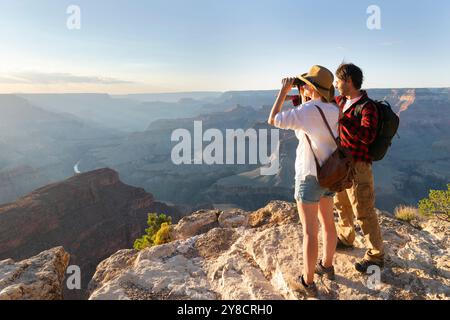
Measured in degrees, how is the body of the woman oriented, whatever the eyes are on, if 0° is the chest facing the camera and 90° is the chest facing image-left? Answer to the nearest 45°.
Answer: approximately 135°

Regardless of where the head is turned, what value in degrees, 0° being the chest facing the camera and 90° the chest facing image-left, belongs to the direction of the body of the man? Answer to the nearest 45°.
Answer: approximately 45°

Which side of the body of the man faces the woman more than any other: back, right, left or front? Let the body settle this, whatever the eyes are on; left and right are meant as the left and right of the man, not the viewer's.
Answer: front

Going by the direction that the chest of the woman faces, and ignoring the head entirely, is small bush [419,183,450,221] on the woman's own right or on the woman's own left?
on the woman's own right

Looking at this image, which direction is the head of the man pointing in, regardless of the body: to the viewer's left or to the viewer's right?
to the viewer's left

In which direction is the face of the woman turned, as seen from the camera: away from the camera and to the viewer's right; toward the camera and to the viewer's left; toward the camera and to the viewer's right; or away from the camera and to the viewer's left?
away from the camera and to the viewer's left

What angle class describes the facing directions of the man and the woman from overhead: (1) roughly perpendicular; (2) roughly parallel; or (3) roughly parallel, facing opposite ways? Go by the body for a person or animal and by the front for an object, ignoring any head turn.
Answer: roughly perpendicular

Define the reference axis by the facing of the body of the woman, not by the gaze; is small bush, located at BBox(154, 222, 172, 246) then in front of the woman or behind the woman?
in front

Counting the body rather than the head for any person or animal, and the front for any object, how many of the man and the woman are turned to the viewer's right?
0

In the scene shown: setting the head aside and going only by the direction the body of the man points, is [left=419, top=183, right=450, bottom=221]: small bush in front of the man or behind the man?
behind

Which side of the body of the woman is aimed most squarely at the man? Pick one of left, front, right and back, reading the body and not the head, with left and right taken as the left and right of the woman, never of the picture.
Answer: right
